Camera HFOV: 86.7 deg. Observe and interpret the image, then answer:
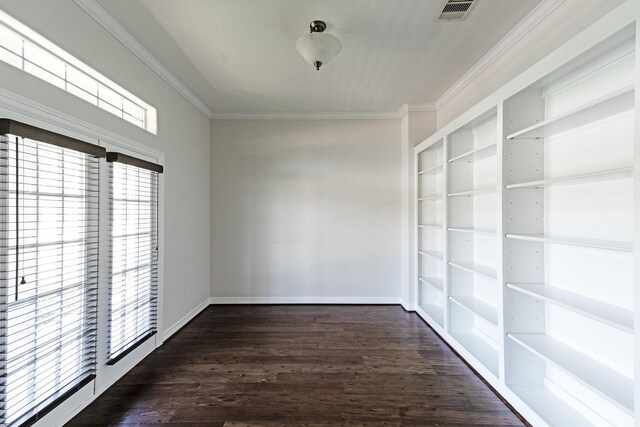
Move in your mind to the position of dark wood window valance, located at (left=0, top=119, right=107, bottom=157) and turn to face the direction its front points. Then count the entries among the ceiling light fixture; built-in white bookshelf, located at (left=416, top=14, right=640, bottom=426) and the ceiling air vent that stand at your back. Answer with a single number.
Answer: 0

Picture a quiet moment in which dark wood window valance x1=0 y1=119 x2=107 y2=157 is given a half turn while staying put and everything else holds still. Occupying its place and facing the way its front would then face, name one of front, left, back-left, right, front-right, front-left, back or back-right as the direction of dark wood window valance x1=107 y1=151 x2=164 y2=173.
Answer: right

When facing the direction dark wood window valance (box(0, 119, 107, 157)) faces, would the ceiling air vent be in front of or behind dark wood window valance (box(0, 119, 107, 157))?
in front

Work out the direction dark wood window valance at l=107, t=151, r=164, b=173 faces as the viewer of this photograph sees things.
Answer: facing the viewer and to the right of the viewer

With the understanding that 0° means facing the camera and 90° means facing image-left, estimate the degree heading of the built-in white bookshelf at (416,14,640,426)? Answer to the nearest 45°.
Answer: approximately 45°

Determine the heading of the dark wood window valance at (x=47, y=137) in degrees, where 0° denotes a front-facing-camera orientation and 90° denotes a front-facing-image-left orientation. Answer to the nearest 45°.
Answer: approximately 315°

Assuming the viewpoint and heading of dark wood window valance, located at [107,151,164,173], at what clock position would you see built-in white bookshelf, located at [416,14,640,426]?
The built-in white bookshelf is roughly at 12 o'clock from the dark wood window valance.

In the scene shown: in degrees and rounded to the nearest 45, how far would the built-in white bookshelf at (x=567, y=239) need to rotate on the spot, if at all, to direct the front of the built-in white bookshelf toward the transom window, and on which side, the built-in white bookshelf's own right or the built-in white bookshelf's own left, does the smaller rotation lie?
0° — it already faces it

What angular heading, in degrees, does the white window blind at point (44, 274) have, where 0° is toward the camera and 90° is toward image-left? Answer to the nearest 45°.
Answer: approximately 315°

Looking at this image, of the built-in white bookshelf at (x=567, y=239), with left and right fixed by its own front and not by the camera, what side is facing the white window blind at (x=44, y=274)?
front

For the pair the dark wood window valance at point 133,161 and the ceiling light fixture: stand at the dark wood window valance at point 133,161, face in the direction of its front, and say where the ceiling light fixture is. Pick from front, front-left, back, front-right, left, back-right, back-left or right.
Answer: front

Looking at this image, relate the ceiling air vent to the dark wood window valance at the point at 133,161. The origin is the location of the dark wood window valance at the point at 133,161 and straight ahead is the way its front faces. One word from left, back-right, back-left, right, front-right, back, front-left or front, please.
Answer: front

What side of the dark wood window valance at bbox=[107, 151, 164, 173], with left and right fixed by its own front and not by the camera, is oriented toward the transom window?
right

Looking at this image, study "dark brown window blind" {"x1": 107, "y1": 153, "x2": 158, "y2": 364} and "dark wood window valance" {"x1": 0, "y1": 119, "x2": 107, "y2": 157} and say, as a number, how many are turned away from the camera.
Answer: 0

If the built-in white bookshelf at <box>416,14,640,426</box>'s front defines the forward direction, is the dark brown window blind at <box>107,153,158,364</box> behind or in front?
in front

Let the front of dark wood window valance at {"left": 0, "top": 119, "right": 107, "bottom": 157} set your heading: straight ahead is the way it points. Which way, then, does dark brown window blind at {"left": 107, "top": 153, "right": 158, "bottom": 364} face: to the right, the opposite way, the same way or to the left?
the same way
